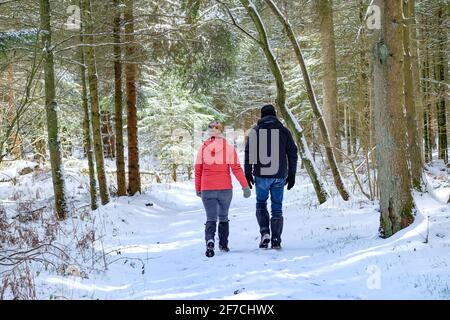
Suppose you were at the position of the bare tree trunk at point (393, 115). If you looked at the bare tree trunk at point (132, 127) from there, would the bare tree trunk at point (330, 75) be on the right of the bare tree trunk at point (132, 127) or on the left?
right

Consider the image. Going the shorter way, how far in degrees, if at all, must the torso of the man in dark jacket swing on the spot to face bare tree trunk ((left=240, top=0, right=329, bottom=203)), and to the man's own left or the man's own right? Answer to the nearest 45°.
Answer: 0° — they already face it

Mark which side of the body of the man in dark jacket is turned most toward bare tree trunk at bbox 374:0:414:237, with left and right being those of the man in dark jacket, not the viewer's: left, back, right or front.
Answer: right

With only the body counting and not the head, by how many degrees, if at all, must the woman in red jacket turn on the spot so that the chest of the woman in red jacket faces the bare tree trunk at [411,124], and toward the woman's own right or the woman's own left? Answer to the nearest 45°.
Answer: approximately 45° to the woman's own right

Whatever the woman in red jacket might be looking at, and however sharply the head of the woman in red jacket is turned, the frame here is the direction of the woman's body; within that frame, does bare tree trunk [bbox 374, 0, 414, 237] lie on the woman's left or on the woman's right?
on the woman's right

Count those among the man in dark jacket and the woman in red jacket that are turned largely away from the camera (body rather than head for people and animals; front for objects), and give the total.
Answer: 2

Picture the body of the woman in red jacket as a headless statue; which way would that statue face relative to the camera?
away from the camera

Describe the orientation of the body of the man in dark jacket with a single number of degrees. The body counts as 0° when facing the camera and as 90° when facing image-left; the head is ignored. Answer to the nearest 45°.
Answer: approximately 180°
